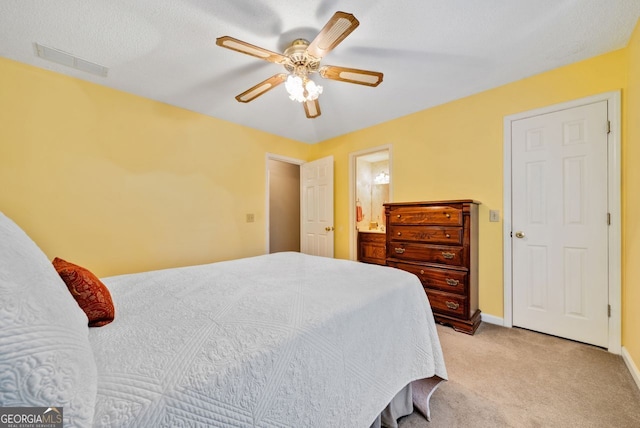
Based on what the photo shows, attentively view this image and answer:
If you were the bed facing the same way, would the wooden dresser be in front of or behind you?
in front

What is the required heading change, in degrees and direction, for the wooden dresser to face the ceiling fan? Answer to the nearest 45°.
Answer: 0° — it already faces it

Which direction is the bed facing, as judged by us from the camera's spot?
facing away from the viewer and to the right of the viewer

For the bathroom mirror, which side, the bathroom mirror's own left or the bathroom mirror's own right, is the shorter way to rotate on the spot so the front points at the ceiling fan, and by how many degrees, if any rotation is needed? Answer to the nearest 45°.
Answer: approximately 45° to the bathroom mirror's own left

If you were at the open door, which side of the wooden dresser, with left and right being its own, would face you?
right

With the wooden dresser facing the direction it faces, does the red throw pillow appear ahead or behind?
ahead

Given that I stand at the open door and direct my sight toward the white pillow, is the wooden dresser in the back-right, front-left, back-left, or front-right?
front-left

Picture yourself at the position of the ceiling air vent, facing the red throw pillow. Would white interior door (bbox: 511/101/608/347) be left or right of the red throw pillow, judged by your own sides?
left

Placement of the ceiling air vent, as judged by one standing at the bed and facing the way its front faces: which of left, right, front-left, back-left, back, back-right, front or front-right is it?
left

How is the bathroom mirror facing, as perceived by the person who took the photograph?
facing the viewer and to the left of the viewer

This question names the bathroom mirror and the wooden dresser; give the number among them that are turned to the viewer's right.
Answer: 0

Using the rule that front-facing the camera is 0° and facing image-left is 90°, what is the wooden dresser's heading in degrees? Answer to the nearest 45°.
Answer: approximately 45°

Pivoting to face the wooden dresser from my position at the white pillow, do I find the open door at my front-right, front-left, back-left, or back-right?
front-left

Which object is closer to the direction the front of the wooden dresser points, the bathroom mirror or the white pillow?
the white pillow

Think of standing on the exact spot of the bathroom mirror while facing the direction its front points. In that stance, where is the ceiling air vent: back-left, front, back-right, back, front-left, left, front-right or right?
front
